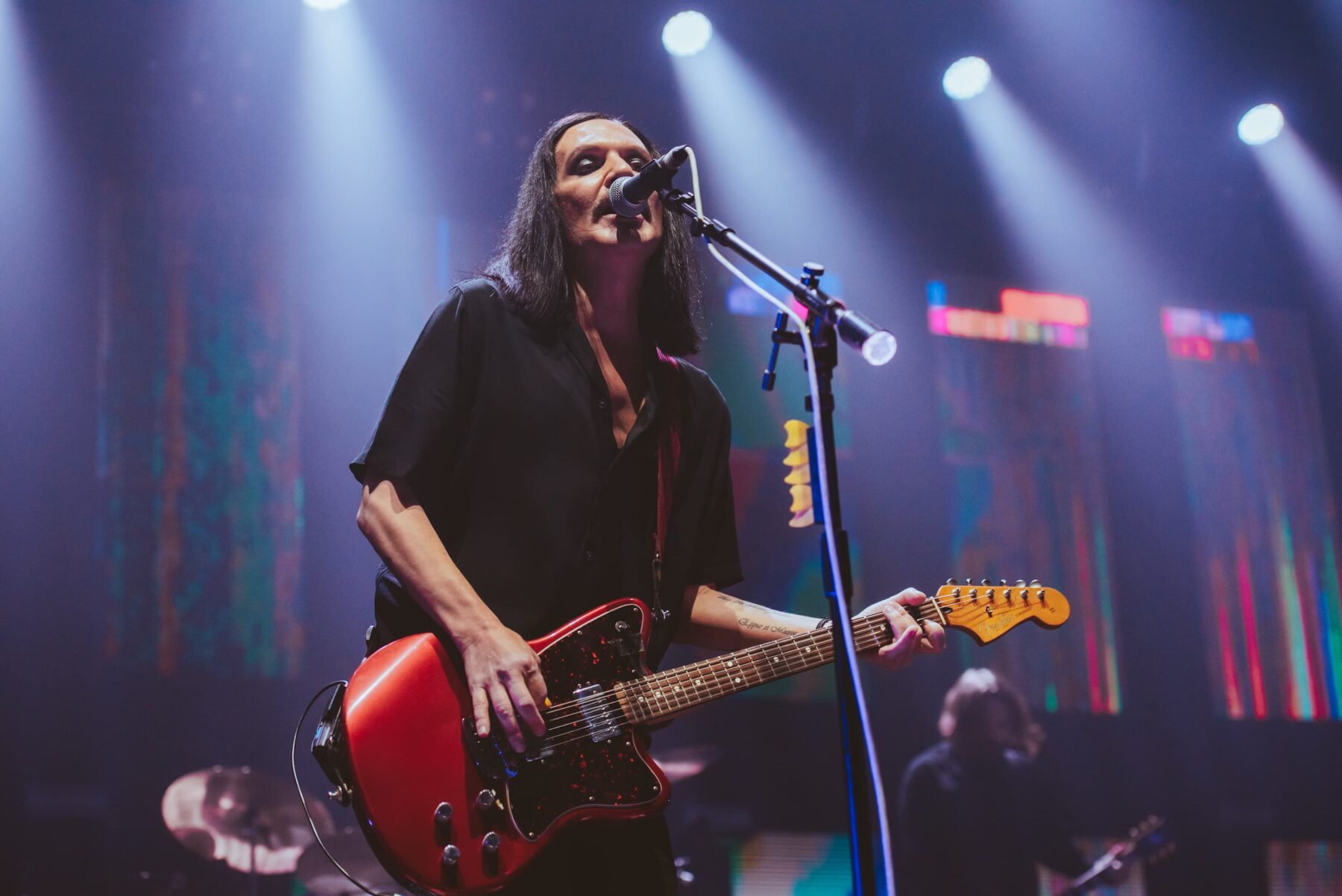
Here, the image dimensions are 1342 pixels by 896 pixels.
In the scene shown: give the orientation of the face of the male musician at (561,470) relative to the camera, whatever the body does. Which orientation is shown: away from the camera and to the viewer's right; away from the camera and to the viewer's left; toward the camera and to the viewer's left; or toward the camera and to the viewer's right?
toward the camera and to the viewer's right

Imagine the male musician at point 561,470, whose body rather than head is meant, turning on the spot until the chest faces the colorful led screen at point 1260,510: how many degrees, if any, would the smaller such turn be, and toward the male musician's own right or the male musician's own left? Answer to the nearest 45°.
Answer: approximately 90° to the male musician's own left

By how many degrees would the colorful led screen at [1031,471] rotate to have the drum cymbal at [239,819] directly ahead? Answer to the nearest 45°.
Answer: approximately 45° to its right

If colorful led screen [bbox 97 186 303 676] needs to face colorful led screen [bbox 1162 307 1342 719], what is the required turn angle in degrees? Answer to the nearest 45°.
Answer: approximately 90° to its left

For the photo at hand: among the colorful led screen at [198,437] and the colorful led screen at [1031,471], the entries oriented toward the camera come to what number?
2

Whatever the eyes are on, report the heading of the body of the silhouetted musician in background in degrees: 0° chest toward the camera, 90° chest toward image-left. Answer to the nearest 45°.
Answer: approximately 0°
